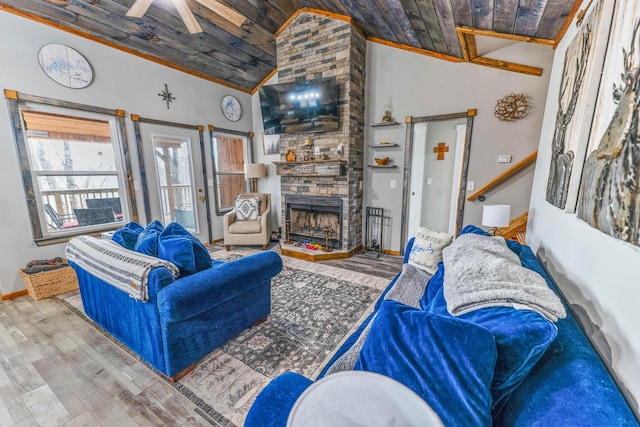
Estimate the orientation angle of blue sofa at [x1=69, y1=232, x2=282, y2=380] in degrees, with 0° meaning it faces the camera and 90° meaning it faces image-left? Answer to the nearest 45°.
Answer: approximately 225°

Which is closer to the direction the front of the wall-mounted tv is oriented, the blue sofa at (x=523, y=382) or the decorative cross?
the blue sofa

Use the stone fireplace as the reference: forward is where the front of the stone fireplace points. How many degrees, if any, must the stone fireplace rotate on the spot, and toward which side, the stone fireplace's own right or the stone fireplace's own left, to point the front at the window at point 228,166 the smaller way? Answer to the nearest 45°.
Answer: approximately 90° to the stone fireplace's own right

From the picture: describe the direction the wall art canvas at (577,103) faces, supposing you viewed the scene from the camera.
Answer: facing to the left of the viewer

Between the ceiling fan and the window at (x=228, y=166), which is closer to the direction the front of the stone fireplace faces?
the ceiling fan

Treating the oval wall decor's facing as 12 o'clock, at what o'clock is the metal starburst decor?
The metal starburst decor is roughly at 10 o'clock from the oval wall decor.

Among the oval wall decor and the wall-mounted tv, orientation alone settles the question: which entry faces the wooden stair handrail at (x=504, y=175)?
the oval wall decor

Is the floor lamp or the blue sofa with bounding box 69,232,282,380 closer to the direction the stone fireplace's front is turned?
the blue sofa

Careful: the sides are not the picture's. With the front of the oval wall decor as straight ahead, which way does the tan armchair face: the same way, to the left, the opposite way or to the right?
to the right

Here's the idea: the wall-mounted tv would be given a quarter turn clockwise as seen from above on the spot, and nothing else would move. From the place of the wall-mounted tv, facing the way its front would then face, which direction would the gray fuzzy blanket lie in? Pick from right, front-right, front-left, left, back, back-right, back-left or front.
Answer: back-left

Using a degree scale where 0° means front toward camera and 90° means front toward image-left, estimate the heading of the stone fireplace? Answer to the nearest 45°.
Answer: approximately 45°
